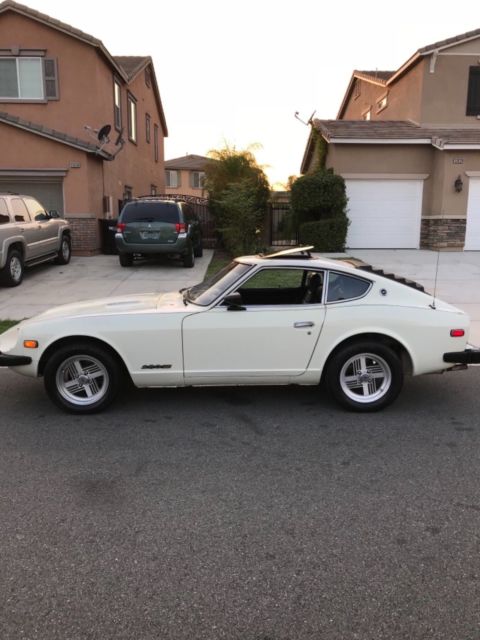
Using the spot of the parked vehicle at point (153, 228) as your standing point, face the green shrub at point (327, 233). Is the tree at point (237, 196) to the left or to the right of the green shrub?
left

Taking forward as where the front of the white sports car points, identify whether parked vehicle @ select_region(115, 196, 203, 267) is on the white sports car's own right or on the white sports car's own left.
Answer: on the white sports car's own right

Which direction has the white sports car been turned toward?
to the viewer's left

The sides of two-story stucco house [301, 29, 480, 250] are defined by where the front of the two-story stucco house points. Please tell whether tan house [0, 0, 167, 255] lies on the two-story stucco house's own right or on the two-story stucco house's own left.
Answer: on the two-story stucco house's own right

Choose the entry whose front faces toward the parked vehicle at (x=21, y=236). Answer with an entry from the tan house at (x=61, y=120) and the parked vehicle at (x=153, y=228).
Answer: the tan house

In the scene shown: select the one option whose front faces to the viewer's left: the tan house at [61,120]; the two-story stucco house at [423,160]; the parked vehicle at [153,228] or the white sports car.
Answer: the white sports car

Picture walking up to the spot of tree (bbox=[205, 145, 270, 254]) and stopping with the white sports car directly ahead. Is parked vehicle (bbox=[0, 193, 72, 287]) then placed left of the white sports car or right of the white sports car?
right

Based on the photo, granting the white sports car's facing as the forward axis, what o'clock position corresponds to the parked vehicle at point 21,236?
The parked vehicle is roughly at 2 o'clock from the white sports car.

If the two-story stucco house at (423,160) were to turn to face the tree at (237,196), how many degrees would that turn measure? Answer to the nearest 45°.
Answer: approximately 90° to its right

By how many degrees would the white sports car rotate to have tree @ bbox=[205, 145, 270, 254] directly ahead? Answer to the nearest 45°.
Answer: approximately 90° to its right

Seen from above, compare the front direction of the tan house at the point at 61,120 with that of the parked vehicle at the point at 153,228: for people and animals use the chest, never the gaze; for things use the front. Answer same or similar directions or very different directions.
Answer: very different directions
